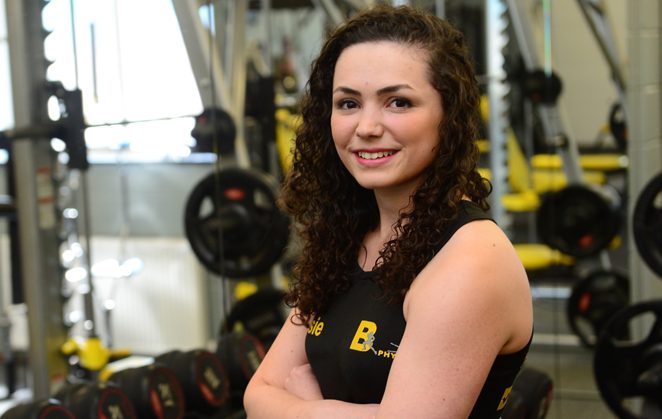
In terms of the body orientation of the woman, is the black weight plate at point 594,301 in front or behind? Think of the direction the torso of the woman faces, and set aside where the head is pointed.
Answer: behind

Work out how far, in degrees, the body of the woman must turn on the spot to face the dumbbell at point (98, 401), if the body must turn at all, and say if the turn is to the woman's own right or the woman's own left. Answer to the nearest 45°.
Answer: approximately 90° to the woman's own right

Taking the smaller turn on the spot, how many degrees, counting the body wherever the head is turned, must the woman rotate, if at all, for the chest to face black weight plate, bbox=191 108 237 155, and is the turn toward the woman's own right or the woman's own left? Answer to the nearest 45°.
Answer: approximately 135° to the woman's own right

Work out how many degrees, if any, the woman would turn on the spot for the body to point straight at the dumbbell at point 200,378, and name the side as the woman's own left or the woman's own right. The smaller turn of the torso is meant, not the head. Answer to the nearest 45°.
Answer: approximately 135° to the woman's own right

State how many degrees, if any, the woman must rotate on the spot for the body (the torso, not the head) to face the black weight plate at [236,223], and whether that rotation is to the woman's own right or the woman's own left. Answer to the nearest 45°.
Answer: approximately 135° to the woman's own right

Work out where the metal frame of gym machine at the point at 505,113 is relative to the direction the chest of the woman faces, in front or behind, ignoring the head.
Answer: behind

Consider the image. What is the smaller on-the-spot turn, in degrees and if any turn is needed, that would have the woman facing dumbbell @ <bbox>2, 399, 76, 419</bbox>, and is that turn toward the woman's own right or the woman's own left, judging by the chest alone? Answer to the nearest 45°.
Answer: approximately 90° to the woman's own right

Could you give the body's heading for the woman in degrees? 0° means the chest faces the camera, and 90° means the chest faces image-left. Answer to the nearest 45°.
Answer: approximately 45°
